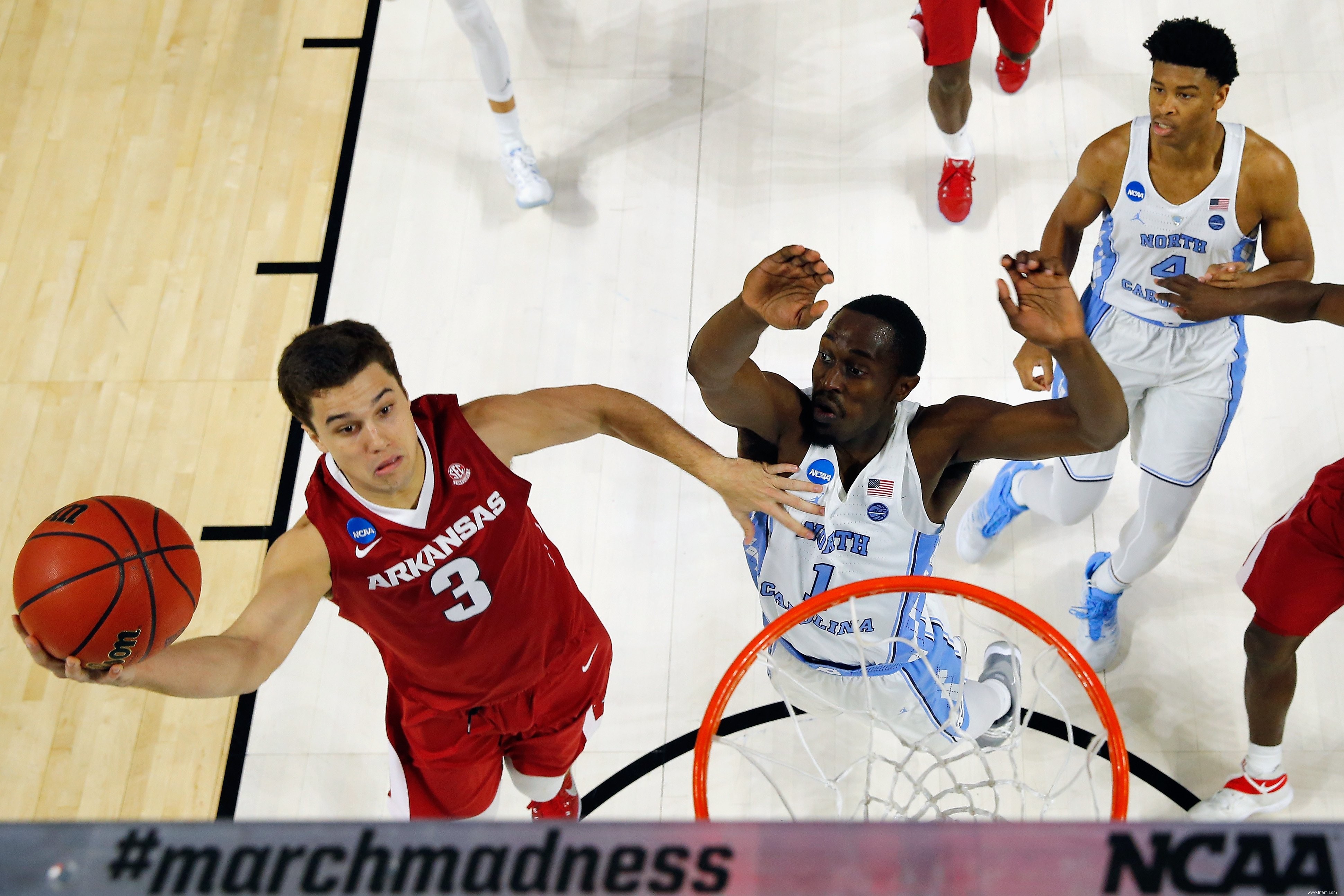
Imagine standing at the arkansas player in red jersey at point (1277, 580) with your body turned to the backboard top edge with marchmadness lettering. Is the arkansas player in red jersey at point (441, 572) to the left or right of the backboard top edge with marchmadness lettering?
right

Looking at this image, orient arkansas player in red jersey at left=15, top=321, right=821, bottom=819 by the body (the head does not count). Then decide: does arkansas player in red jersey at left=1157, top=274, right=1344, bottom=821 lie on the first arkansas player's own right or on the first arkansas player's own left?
on the first arkansas player's own left

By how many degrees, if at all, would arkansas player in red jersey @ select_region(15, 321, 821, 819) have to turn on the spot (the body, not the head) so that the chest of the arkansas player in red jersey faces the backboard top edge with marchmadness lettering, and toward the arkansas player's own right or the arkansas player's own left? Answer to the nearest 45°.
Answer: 0° — they already face it
